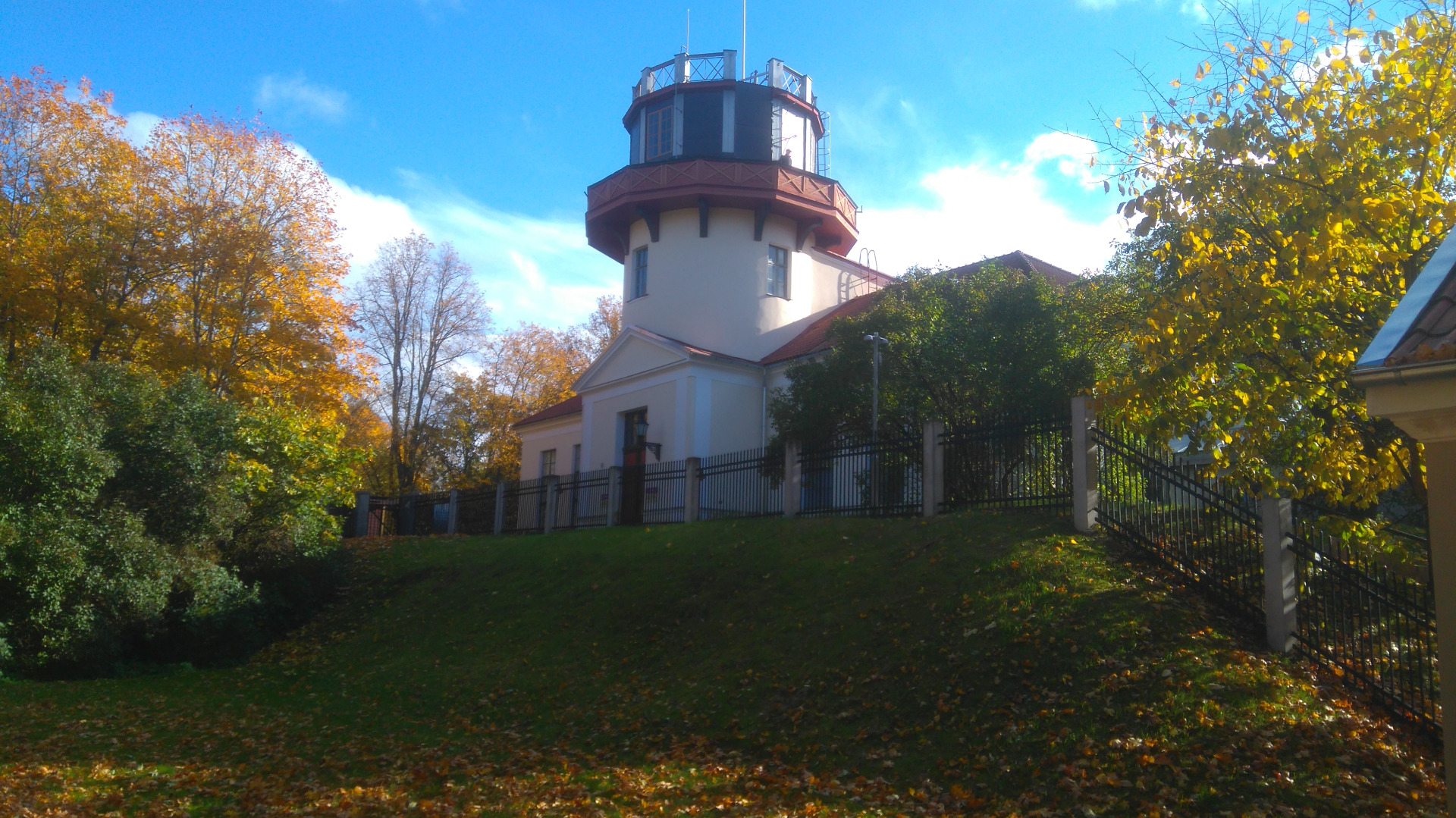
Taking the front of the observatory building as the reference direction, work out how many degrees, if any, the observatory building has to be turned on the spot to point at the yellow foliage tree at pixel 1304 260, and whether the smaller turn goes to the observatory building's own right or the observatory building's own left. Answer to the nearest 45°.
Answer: approximately 45° to the observatory building's own left

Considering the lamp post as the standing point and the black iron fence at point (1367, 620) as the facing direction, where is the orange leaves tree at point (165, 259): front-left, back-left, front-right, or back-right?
back-right

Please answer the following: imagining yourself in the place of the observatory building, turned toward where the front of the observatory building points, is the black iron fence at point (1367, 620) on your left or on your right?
on your left

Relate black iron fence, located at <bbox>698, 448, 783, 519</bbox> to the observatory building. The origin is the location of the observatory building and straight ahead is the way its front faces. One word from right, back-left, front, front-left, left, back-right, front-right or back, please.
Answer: front-left

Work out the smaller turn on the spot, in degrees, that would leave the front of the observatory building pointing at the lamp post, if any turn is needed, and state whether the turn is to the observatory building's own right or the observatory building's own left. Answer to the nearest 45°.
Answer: approximately 45° to the observatory building's own left

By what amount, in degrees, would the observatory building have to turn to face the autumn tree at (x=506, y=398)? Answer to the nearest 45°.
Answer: approximately 90° to its right

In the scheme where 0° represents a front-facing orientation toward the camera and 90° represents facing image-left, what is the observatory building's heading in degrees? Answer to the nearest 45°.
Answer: approximately 45°

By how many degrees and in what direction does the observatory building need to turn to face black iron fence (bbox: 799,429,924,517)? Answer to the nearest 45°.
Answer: approximately 45° to its left

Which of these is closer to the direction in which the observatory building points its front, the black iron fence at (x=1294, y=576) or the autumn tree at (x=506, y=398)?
the black iron fence

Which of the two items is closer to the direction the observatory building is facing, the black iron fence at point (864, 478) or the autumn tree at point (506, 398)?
the black iron fence

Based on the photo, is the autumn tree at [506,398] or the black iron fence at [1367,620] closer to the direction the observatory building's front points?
the black iron fence

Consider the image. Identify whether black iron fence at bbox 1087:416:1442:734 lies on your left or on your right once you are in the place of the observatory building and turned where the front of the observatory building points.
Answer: on your left

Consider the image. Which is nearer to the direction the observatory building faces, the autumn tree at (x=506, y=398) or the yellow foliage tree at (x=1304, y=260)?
the yellow foliage tree
